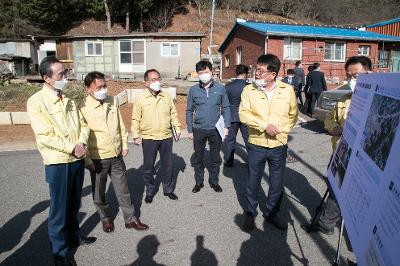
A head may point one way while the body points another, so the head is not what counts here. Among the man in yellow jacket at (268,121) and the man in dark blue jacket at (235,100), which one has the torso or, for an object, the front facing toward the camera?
the man in yellow jacket

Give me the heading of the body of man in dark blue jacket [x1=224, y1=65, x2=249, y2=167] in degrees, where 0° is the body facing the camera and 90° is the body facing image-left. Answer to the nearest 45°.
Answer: approximately 225°

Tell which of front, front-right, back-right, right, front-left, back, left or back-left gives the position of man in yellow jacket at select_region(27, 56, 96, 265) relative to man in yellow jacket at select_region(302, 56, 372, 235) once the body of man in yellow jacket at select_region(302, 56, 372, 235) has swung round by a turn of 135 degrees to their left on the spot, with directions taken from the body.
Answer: back-right

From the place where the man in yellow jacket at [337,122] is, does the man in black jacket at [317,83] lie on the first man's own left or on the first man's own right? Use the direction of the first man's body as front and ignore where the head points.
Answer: on the first man's own right

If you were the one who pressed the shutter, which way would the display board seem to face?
facing the viewer and to the left of the viewer

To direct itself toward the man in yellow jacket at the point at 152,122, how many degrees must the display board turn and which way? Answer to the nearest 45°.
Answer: approximately 90° to its right

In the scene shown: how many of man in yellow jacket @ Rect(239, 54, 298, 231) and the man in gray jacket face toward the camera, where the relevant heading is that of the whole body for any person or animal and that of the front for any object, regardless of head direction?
2

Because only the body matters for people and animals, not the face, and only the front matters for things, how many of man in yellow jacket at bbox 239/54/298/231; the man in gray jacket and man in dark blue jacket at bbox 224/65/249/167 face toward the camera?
2

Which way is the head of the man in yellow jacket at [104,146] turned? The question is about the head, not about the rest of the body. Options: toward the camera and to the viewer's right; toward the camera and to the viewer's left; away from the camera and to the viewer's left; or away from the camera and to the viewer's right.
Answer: toward the camera and to the viewer's right

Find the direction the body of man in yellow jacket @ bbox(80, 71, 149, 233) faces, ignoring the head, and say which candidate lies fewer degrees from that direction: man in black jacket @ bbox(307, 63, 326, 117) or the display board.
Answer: the display board

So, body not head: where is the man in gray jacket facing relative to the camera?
toward the camera

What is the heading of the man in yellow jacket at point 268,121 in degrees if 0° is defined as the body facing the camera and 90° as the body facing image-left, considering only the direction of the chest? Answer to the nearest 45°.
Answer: approximately 0°

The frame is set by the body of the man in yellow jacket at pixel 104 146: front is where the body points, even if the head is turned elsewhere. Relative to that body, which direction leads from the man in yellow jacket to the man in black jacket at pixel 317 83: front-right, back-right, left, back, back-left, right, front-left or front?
left
